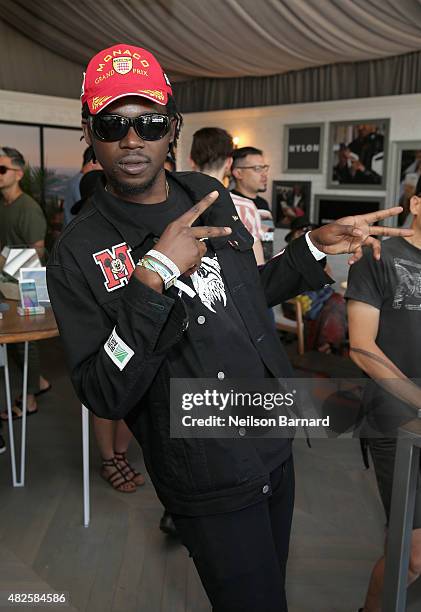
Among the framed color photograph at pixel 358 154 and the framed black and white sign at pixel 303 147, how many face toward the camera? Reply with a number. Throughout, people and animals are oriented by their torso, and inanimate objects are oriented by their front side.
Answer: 2

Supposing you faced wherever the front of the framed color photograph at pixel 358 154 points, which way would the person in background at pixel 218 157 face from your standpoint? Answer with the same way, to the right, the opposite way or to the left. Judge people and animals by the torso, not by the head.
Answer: the opposite way

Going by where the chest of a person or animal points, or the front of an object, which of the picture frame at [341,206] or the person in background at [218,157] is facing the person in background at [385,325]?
the picture frame

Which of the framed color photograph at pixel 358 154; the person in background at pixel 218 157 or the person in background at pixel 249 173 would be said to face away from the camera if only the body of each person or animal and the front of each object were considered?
the person in background at pixel 218 157

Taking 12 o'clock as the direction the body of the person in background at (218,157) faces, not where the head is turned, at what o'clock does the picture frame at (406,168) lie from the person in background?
The picture frame is roughly at 1 o'clock from the person in background.

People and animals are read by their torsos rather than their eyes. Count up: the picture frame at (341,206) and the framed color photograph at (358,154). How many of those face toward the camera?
2

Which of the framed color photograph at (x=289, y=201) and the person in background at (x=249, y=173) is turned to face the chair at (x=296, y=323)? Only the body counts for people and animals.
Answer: the framed color photograph

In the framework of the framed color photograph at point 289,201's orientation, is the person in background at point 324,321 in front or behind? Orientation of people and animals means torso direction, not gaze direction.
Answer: in front

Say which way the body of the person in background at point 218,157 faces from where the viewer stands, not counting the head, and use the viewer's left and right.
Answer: facing away from the viewer

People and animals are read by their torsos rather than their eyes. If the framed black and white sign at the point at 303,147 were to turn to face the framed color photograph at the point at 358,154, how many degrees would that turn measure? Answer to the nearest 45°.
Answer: approximately 45° to its left
